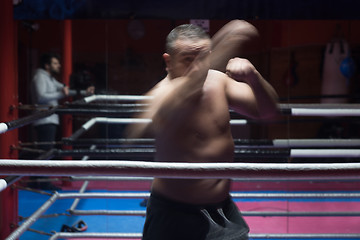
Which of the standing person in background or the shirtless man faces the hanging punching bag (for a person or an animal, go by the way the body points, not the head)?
the standing person in background

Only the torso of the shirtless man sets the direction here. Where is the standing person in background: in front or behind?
behind

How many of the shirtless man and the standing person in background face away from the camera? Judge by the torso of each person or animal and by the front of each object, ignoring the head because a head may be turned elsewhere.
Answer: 0

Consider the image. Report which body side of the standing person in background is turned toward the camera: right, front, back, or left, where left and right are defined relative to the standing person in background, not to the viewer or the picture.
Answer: right

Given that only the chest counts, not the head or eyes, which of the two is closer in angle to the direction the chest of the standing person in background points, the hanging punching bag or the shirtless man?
the hanging punching bag

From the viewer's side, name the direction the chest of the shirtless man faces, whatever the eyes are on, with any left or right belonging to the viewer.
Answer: facing the viewer and to the right of the viewer

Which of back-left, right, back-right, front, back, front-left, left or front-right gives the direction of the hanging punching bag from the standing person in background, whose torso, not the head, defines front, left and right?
front

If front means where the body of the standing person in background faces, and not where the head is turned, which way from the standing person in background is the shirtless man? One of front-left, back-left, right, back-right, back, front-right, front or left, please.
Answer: right
